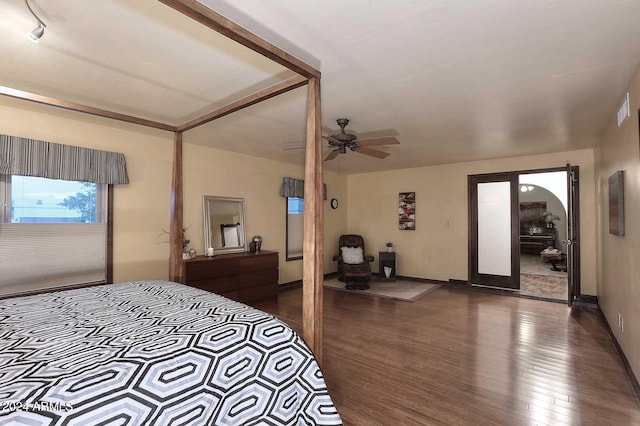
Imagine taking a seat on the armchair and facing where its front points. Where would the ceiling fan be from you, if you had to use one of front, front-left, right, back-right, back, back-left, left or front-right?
front

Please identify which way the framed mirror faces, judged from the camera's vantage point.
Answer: facing the viewer and to the right of the viewer

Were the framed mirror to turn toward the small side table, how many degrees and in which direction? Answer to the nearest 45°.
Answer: approximately 45° to its left

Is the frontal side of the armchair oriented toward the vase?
no

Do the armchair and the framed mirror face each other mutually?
no

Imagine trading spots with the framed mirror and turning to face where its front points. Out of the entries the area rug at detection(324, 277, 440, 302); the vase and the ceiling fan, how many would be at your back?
0

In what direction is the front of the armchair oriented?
toward the camera

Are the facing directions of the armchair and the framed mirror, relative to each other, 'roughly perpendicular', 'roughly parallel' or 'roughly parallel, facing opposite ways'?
roughly perpendicular

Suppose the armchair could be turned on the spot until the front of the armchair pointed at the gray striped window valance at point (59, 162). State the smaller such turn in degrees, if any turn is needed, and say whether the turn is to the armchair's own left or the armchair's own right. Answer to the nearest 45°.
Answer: approximately 45° to the armchair's own right

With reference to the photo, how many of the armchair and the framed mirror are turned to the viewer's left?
0

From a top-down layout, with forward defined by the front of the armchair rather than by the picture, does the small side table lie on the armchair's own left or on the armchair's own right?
on the armchair's own left

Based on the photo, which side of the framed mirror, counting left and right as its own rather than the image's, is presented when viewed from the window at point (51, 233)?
right
